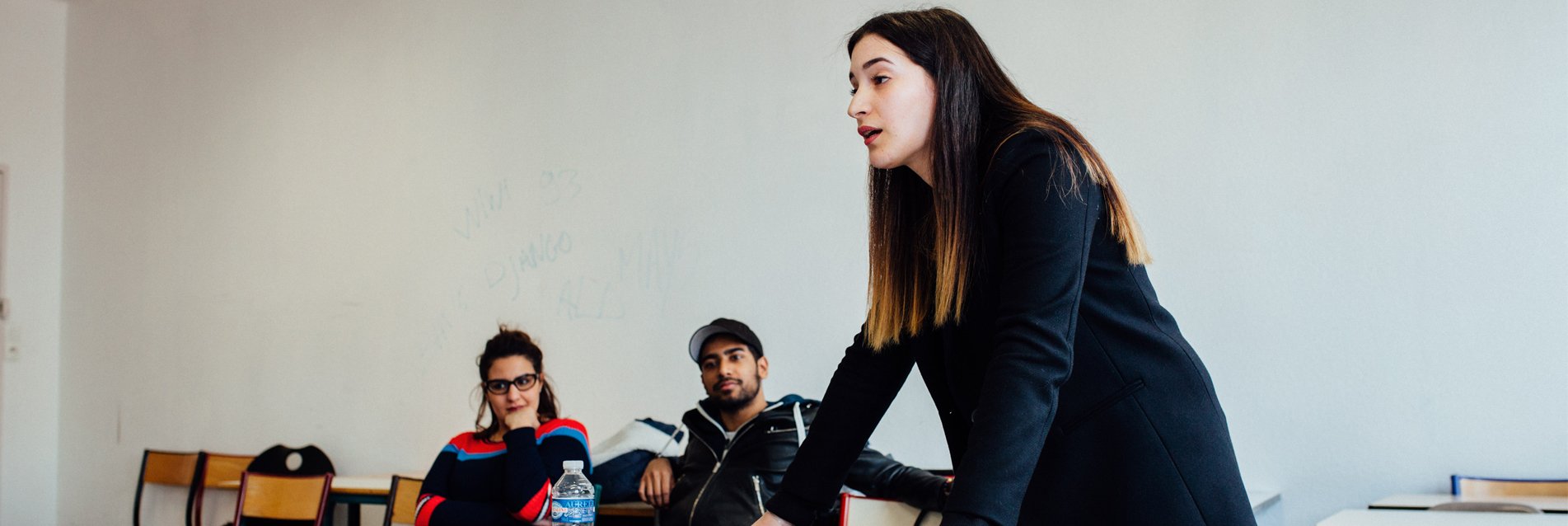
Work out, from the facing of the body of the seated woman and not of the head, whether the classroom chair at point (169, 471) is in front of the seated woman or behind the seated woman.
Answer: behind

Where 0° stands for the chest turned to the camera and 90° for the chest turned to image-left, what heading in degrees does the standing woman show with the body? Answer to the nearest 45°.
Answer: approximately 45°

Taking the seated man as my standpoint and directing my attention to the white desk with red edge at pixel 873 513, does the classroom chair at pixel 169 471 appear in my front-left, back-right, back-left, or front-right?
back-right

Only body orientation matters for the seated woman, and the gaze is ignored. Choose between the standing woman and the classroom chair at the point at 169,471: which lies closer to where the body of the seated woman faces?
the standing woman

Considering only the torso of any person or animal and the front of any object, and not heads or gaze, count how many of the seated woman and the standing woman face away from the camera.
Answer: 0

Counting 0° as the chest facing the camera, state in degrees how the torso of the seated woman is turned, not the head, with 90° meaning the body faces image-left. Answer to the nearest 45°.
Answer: approximately 0°

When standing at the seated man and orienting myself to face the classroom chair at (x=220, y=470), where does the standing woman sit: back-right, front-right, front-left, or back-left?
back-left

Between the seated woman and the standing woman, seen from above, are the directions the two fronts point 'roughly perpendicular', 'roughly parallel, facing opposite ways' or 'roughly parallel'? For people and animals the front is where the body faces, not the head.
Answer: roughly perpendicular

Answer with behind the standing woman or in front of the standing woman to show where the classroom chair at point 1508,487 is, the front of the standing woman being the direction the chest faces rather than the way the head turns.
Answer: behind
